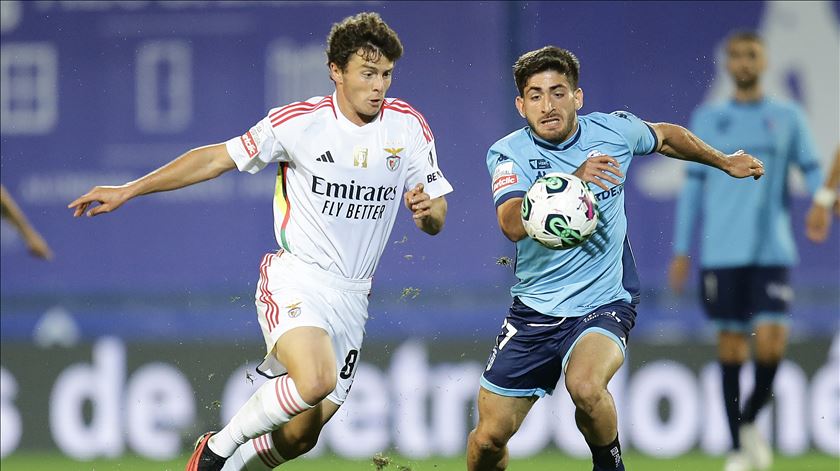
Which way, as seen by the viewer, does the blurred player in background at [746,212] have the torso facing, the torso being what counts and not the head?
toward the camera

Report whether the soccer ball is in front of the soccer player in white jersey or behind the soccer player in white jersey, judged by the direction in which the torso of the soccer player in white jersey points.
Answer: in front

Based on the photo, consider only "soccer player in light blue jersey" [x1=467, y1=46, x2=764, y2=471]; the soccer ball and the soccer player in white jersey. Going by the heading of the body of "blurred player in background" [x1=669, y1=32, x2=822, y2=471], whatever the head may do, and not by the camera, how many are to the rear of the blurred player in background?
0

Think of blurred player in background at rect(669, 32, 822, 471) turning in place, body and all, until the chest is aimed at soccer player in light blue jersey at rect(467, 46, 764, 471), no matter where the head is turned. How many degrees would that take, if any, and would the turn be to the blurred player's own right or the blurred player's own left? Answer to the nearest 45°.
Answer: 0° — they already face them

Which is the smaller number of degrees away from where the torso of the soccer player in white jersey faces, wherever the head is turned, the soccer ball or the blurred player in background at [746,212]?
the soccer ball

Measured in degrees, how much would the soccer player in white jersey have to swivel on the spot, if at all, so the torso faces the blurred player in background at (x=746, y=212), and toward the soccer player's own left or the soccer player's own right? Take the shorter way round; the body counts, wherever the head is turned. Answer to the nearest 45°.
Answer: approximately 90° to the soccer player's own left

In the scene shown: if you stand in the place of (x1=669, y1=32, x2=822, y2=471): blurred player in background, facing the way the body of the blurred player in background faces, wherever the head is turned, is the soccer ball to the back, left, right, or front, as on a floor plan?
front

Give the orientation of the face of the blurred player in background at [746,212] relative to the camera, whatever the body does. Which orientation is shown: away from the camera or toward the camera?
toward the camera

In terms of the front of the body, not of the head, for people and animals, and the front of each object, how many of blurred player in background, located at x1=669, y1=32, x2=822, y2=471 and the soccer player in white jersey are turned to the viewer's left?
0

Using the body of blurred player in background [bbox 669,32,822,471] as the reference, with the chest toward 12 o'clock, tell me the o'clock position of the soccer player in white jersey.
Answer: The soccer player in white jersey is roughly at 1 o'clock from the blurred player in background.
